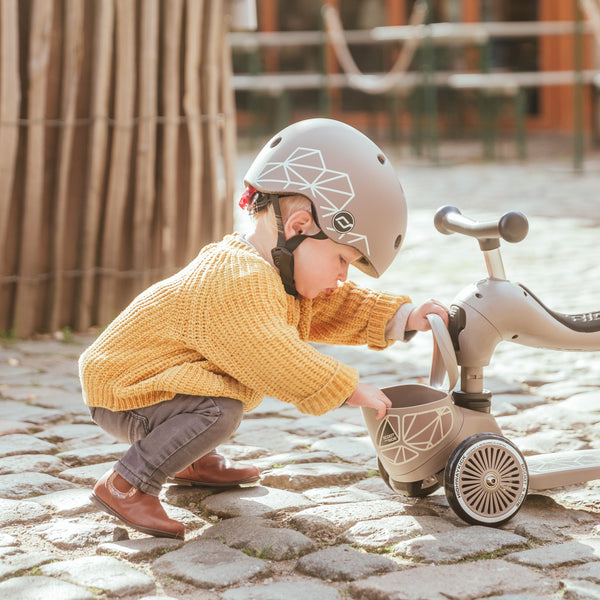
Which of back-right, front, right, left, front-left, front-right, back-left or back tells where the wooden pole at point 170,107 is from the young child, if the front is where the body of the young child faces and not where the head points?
left

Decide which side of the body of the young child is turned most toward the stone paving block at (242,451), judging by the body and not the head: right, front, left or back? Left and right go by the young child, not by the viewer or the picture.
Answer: left

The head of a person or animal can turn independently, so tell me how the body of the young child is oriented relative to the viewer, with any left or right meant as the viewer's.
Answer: facing to the right of the viewer

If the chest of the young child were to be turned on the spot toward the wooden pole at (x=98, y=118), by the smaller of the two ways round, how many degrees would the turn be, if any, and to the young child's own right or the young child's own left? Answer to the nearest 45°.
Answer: approximately 90° to the young child's own left

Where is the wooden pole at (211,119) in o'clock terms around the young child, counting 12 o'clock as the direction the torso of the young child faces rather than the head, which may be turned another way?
The wooden pole is roughly at 9 o'clock from the young child.

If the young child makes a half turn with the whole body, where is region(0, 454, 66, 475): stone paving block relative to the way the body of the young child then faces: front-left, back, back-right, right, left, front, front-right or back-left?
front-right

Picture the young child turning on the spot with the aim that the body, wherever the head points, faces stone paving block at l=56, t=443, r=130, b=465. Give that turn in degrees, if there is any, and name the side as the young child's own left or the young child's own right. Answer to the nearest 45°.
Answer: approximately 135° to the young child's own left

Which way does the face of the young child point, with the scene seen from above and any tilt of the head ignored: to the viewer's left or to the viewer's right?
to the viewer's right

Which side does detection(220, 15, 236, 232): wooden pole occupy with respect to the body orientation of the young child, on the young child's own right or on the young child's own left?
on the young child's own left
